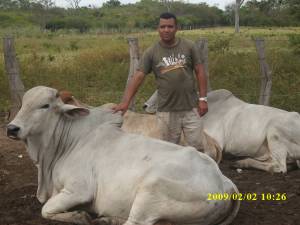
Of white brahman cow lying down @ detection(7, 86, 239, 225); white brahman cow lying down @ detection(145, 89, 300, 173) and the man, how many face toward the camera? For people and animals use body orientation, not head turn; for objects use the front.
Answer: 1

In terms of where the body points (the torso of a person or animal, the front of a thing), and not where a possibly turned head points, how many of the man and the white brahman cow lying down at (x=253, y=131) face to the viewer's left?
1

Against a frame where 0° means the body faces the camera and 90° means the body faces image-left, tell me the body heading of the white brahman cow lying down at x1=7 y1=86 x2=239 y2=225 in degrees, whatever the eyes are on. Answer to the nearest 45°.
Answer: approximately 90°

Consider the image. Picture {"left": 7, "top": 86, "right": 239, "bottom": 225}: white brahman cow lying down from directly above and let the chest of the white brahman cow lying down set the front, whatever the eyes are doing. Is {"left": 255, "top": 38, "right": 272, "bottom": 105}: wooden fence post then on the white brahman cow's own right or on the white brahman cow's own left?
on the white brahman cow's own right

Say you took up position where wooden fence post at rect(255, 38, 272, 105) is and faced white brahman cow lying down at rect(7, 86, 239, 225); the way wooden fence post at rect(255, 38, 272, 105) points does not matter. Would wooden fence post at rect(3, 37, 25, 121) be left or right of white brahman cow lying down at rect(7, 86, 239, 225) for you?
right

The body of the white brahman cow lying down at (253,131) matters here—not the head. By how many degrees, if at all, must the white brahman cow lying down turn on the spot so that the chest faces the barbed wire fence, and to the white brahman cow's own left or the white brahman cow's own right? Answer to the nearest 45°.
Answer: approximately 90° to the white brahman cow's own right

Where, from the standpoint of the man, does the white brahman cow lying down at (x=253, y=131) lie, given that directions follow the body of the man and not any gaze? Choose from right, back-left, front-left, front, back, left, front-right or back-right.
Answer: back-left

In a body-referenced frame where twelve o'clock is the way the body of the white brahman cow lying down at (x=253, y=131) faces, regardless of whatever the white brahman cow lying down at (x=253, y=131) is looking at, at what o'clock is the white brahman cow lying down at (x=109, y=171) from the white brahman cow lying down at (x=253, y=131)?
the white brahman cow lying down at (x=109, y=171) is roughly at 10 o'clock from the white brahman cow lying down at (x=253, y=131).

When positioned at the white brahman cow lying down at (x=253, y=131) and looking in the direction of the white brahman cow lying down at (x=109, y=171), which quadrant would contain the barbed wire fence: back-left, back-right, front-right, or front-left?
back-right

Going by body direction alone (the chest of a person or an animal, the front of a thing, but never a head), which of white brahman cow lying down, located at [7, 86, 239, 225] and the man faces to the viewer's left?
the white brahman cow lying down

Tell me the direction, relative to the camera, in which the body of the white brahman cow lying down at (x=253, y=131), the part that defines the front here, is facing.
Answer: to the viewer's left

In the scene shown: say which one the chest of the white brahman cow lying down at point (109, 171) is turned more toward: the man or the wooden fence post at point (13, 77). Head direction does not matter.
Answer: the wooden fence post

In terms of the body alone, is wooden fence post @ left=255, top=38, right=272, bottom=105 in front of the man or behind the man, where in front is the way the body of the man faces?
behind

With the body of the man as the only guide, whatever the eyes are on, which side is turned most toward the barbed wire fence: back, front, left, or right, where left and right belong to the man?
back
